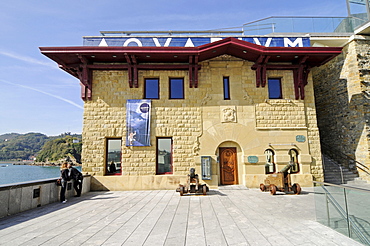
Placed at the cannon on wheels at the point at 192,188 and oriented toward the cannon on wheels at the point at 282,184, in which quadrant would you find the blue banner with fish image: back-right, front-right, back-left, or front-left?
back-left

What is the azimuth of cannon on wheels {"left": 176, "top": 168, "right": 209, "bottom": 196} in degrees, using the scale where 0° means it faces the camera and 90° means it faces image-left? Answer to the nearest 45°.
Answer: approximately 0°

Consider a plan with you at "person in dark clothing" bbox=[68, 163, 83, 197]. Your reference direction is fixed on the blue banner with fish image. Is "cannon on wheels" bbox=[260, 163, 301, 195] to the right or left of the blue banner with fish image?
right

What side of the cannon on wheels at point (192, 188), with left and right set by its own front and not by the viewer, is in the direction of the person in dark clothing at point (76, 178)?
right

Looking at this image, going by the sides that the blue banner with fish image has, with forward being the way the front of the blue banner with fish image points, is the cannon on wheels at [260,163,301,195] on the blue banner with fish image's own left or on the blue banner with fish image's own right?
on the blue banner with fish image's own left

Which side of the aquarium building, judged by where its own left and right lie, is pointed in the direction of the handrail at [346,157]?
left
